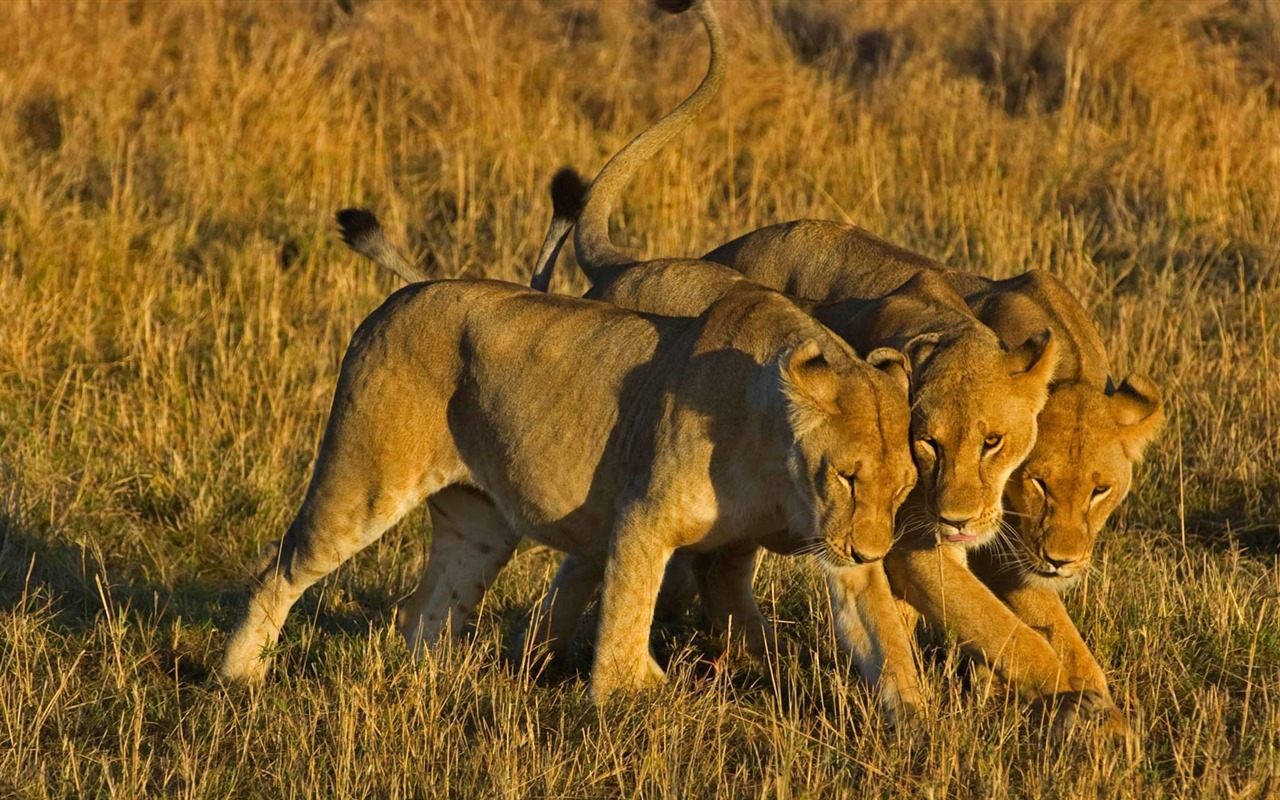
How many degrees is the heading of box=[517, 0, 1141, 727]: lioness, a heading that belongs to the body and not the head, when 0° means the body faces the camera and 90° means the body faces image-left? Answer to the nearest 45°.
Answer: approximately 315°
